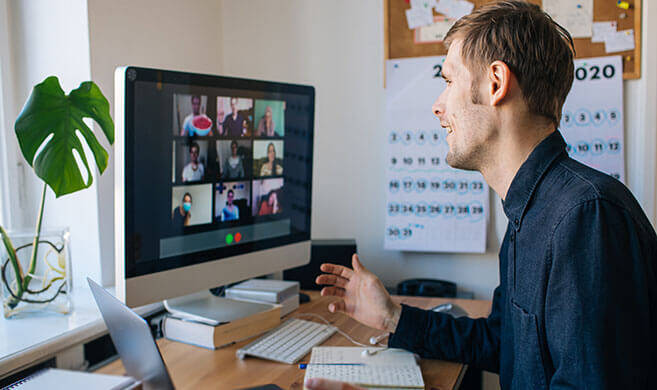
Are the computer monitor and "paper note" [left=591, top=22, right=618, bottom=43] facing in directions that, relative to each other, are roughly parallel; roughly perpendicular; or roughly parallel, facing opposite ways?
roughly perpendicular

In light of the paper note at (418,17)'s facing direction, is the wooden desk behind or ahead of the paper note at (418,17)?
ahead

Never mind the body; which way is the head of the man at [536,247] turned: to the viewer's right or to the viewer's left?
to the viewer's left

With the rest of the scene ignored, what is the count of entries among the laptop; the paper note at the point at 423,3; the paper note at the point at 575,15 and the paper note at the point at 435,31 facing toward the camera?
3

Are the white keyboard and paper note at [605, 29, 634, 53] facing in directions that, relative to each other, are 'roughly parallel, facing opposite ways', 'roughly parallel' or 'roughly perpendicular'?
roughly perpendicular

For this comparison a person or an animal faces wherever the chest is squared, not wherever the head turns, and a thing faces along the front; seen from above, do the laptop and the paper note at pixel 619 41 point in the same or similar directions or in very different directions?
very different directions

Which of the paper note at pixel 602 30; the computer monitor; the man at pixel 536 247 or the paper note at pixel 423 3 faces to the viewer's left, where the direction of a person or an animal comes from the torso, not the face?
the man

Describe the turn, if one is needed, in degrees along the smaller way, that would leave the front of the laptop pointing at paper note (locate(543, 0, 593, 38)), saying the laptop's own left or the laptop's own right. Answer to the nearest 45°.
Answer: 0° — it already faces it

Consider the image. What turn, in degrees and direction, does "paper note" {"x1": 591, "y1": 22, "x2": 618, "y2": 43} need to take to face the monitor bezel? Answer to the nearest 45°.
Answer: approximately 45° to its right

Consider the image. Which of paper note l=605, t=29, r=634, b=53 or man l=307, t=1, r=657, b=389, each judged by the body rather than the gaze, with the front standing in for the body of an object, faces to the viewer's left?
the man
